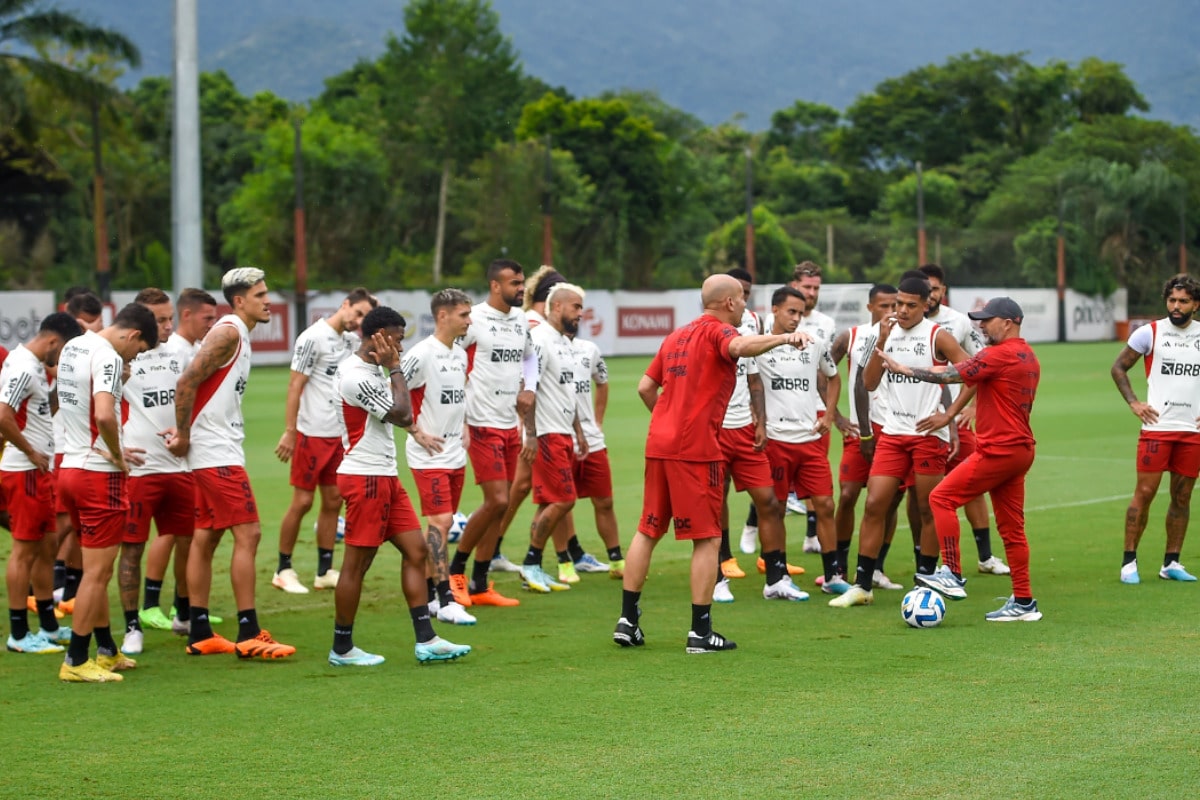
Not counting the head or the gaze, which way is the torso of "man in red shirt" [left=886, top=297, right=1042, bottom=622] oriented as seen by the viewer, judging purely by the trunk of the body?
to the viewer's left

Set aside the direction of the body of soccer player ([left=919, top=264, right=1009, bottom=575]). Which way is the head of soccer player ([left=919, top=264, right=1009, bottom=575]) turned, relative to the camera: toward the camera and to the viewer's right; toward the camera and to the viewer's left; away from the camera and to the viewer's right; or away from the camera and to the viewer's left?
toward the camera and to the viewer's left

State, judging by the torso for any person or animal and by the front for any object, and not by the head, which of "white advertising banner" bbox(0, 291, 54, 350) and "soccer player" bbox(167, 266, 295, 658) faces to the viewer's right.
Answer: the soccer player

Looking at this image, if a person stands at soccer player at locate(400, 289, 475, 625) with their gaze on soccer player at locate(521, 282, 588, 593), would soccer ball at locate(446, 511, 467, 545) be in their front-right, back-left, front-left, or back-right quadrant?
front-left

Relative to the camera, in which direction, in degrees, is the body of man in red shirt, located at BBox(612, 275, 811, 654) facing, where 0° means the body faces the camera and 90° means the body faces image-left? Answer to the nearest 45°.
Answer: approximately 225°

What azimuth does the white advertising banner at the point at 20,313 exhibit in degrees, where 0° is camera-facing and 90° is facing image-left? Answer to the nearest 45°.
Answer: approximately 0°

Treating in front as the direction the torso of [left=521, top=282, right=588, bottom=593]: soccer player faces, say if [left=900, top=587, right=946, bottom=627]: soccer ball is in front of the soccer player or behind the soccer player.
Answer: in front

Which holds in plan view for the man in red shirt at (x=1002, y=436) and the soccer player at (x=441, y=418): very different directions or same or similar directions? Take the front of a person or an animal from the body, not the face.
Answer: very different directions

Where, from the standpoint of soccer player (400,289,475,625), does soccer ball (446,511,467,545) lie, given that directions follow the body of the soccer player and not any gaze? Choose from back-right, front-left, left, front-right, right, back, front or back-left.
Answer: back-left

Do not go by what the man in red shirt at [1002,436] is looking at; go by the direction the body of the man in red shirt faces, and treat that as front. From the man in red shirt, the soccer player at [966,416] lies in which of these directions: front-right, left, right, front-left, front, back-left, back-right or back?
right

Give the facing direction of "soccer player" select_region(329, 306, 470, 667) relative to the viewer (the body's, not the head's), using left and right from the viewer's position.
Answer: facing to the right of the viewer

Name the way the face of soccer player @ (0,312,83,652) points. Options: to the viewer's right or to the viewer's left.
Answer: to the viewer's right

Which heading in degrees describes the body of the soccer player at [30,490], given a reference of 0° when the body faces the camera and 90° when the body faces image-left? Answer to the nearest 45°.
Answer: approximately 270°

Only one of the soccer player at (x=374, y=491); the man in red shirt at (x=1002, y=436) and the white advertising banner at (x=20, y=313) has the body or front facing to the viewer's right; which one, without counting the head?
the soccer player

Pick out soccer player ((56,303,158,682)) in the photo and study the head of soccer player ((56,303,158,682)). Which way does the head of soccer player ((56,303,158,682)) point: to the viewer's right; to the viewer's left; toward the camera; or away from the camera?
to the viewer's right
